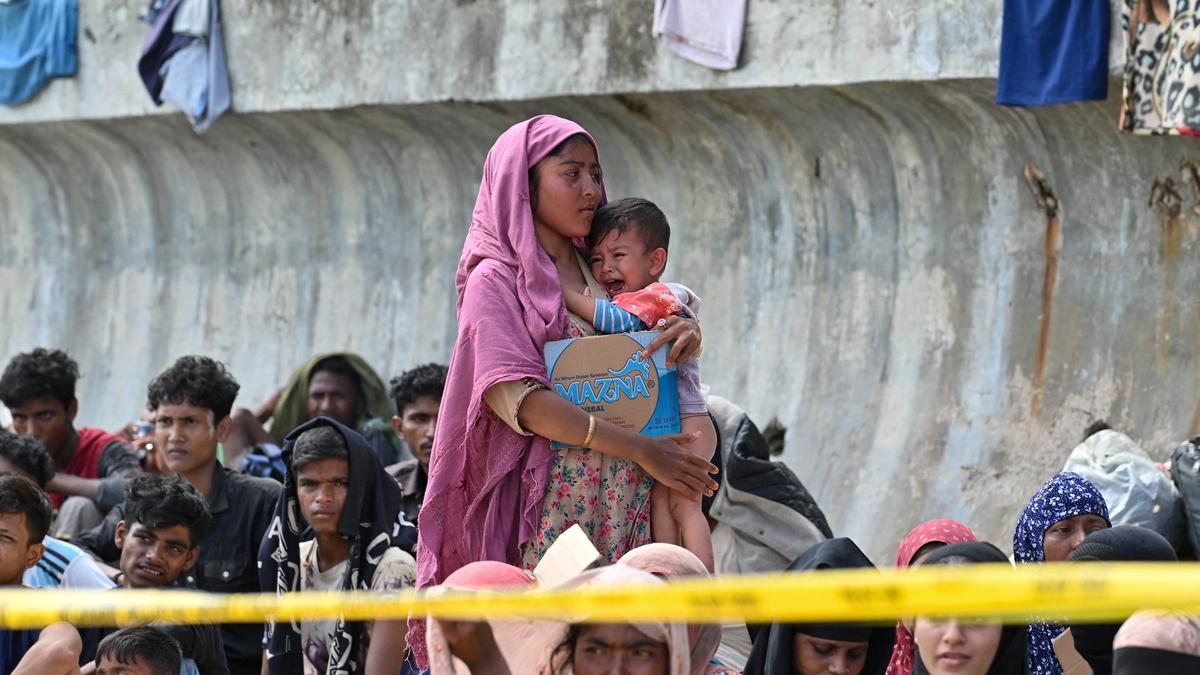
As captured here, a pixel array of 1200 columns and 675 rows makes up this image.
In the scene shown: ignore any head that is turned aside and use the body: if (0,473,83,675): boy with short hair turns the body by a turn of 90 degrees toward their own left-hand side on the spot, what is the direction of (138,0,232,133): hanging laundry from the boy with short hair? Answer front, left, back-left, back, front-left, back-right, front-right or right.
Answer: back-left

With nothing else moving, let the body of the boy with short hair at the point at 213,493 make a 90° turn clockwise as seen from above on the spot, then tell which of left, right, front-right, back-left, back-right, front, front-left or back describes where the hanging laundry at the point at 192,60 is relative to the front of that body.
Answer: front-right

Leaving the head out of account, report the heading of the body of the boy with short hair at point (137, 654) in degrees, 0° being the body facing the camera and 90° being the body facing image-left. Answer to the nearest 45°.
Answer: approximately 45°

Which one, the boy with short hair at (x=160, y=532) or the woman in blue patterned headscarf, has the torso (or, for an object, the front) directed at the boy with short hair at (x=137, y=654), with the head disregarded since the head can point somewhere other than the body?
the boy with short hair at (x=160, y=532)

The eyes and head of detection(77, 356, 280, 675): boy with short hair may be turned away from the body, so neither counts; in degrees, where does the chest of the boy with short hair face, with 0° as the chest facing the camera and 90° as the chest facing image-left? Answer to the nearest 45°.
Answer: approximately 45°

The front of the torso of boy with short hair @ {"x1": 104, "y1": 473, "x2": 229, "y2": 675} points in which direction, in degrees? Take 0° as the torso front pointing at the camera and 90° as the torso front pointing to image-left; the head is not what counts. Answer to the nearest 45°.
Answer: approximately 0°

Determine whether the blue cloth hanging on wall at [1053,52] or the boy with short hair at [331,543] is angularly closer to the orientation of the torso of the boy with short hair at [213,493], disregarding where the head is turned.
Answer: the boy with short hair

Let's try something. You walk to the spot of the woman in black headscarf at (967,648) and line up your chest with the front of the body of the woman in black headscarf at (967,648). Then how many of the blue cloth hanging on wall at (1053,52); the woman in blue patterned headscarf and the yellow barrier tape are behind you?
2

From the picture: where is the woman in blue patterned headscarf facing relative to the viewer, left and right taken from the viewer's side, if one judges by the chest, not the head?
facing the viewer and to the right of the viewer

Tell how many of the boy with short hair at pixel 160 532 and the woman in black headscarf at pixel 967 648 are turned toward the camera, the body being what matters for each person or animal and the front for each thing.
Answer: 2

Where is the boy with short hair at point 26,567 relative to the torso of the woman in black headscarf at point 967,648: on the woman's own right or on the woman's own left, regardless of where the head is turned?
on the woman's own right
